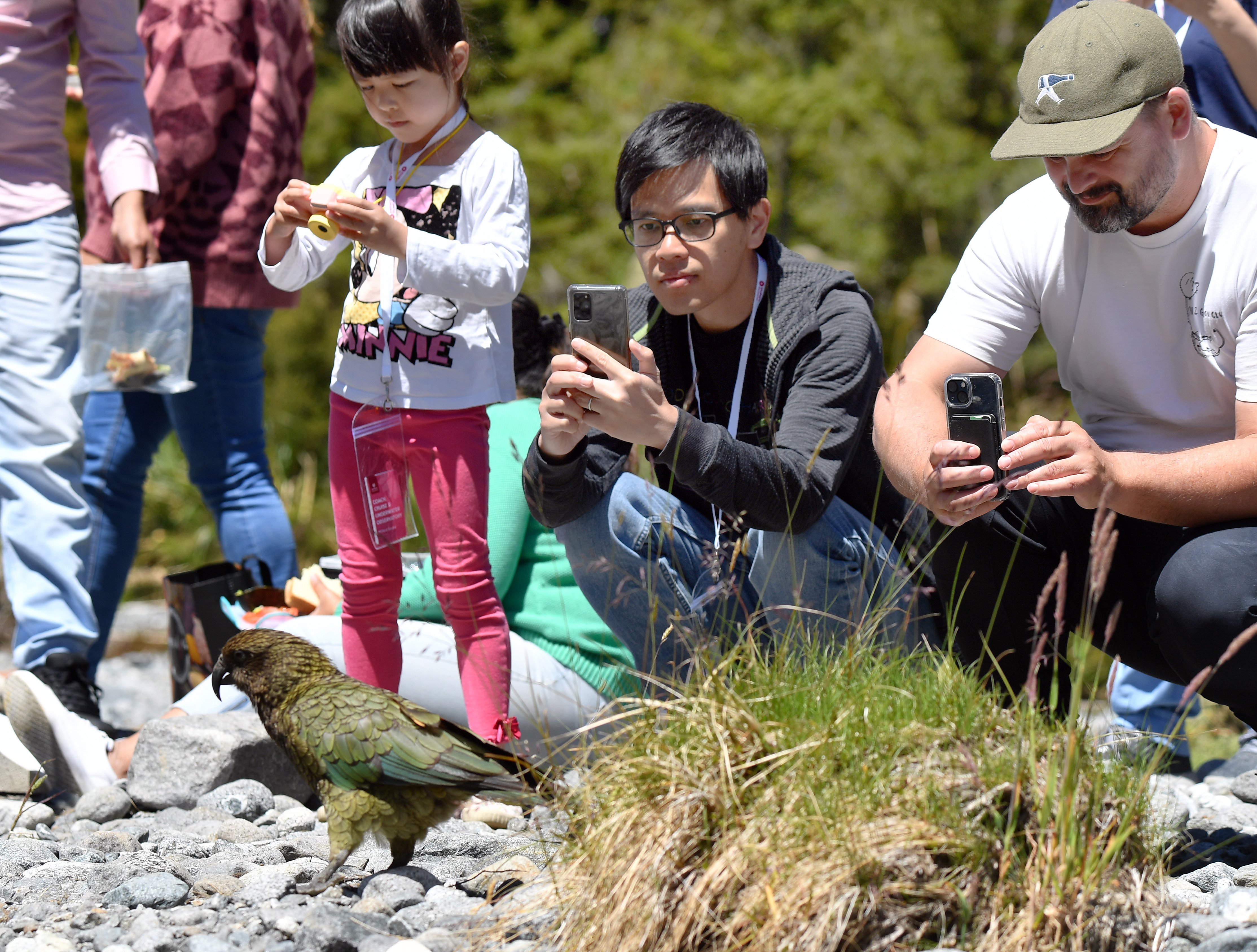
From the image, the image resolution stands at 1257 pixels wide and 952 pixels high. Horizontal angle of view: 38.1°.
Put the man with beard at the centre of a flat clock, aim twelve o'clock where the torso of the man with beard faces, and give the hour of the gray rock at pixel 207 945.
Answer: The gray rock is roughly at 12 o'clock from the man with beard.

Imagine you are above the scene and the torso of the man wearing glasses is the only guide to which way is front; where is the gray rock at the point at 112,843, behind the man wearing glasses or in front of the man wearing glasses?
in front

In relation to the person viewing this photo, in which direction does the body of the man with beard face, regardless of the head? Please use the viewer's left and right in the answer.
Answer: facing the viewer and to the left of the viewer

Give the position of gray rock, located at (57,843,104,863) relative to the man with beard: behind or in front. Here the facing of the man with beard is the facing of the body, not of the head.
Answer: in front

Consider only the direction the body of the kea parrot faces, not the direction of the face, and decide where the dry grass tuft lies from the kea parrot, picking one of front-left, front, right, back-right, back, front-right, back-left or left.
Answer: back-left

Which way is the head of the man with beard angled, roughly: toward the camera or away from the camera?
toward the camera

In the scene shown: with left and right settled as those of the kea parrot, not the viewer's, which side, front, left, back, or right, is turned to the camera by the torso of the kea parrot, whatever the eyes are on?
left

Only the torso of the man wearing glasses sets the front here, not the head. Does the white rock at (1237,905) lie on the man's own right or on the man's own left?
on the man's own left

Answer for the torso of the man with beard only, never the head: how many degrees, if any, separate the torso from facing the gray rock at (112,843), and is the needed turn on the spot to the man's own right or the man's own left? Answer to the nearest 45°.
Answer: approximately 45° to the man's own right

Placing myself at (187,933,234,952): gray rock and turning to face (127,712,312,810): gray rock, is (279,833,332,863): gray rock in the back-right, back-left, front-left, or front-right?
front-right

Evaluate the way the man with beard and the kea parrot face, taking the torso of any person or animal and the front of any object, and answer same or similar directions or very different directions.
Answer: same or similar directions

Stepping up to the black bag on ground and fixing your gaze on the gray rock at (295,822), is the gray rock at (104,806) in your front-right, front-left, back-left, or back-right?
front-right

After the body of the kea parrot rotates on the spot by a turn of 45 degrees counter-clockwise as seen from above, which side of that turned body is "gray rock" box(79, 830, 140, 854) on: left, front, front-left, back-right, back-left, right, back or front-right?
right

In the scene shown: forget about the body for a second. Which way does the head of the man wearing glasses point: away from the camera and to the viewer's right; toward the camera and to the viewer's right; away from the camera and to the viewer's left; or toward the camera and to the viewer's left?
toward the camera and to the viewer's left

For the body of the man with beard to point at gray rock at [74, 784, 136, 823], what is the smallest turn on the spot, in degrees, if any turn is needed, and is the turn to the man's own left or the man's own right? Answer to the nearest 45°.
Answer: approximately 45° to the man's own right

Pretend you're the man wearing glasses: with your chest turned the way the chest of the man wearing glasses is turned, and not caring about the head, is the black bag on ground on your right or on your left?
on your right

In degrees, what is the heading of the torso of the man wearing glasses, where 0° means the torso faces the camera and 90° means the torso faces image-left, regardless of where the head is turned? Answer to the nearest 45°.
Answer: approximately 45°
